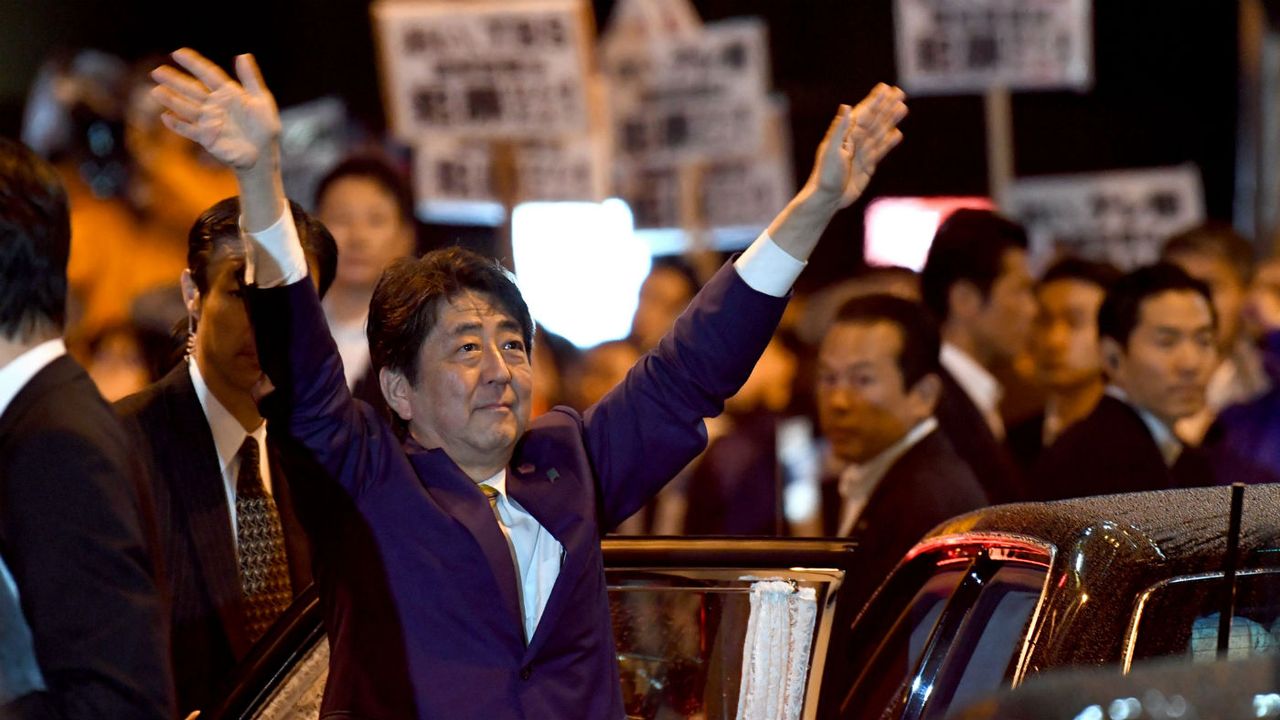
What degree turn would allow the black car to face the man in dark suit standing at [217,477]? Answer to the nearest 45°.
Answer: approximately 45° to its left

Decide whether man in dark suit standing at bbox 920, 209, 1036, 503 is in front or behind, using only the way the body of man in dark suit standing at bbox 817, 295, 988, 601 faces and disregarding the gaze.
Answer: behind

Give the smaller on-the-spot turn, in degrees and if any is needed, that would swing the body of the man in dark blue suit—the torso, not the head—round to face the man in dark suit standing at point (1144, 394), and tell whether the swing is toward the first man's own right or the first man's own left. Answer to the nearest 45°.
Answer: approximately 90° to the first man's own left

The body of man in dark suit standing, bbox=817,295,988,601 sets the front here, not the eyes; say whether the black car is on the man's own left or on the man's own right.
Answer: on the man's own left

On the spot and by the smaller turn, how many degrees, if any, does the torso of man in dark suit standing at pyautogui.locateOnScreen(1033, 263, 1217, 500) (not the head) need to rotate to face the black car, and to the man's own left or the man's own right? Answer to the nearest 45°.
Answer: approximately 45° to the man's own right

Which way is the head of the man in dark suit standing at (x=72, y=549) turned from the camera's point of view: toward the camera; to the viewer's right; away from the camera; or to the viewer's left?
away from the camera
